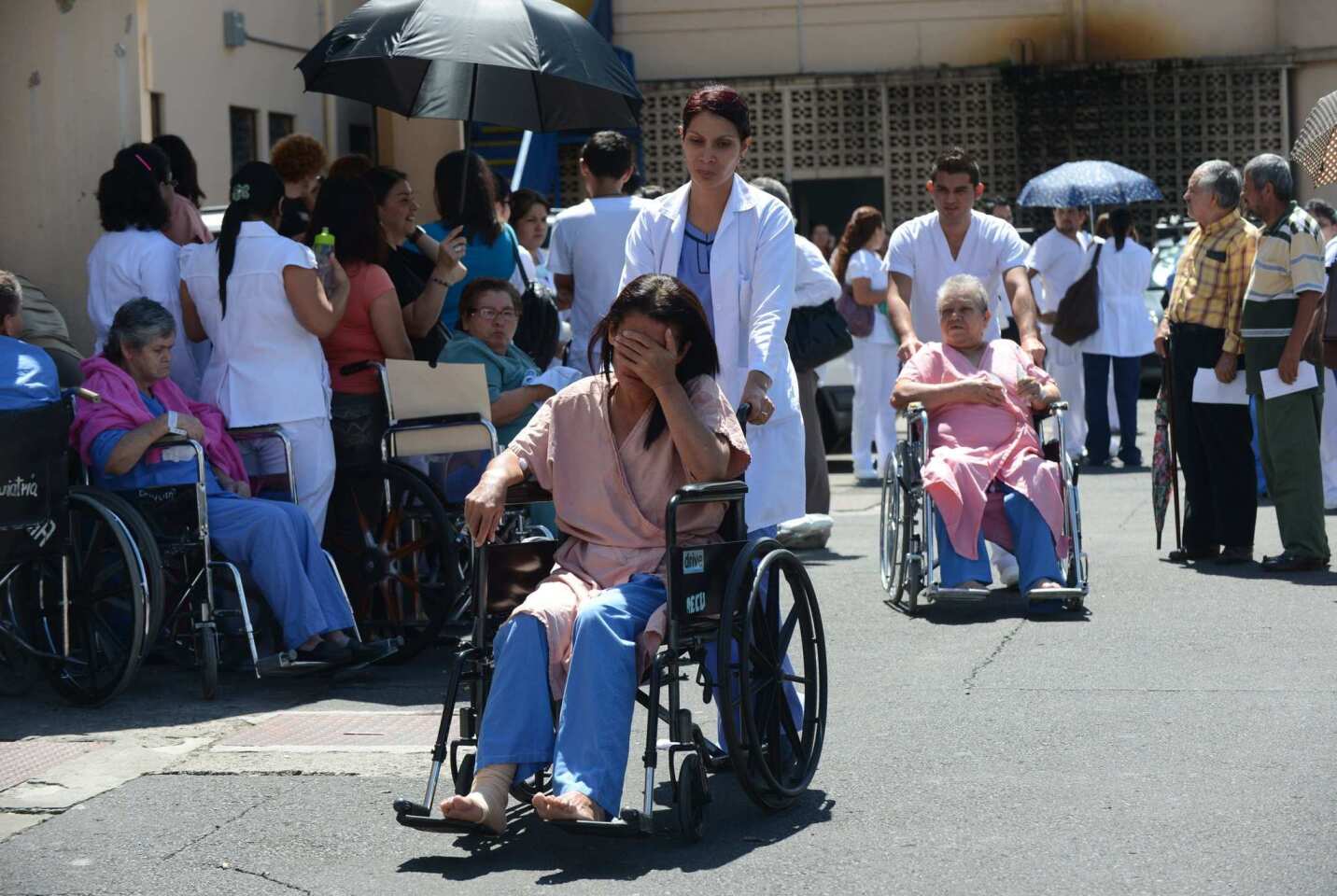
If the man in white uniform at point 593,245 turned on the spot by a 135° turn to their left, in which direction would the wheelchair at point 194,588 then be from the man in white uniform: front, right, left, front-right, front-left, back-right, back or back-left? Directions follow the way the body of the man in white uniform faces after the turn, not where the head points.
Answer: front

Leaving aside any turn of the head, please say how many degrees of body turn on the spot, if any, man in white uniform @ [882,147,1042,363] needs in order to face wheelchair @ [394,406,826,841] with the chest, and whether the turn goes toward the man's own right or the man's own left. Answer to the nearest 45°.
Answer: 0° — they already face it

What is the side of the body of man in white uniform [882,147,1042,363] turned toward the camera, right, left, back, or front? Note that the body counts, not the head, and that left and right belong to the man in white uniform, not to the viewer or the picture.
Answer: front

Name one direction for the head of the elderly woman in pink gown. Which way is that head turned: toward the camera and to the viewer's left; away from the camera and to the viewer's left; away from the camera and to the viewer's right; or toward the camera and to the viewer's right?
toward the camera and to the viewer's left

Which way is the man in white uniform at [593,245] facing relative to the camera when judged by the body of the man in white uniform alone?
away from the camera

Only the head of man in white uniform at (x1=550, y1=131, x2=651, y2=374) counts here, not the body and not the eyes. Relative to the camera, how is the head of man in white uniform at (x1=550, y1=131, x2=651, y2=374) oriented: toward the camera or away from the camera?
away from the camera

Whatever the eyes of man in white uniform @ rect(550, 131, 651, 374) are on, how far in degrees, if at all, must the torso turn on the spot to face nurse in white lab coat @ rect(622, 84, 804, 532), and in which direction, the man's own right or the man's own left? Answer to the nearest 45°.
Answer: approximately 180°

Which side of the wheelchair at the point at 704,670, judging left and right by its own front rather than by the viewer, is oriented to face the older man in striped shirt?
back

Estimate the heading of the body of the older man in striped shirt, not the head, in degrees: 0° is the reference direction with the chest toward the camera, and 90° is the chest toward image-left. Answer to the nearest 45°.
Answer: approximately 90°

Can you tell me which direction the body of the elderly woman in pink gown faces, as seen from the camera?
toward the camera

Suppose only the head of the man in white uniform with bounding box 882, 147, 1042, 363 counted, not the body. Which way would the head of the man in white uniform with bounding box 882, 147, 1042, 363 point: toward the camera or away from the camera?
toward the camera

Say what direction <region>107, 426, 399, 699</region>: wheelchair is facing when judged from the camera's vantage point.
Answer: facing the viewer and to the right of the viewer

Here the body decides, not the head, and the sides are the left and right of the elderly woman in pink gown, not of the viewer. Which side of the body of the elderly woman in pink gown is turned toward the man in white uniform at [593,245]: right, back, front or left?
right
